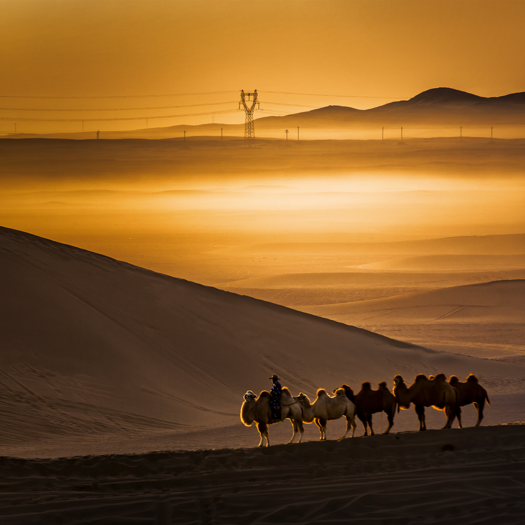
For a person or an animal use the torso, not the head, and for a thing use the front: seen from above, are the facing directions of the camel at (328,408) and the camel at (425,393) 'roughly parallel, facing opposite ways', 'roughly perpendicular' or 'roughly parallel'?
roughly parallel

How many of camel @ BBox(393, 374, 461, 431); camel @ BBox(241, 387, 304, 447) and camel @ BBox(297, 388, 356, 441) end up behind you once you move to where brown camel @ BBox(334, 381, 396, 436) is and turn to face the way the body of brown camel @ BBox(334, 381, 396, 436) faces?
1

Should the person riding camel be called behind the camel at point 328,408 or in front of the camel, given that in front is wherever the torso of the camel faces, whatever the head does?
in front

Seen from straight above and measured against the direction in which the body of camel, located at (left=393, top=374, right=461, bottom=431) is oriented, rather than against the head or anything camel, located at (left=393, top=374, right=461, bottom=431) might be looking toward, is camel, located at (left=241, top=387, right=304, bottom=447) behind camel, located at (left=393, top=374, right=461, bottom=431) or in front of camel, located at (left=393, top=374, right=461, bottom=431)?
in front

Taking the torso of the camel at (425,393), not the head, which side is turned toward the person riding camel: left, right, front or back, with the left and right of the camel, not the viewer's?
front

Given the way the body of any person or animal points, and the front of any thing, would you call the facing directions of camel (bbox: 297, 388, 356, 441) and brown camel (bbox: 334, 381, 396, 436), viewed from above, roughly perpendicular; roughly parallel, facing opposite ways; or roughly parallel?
roughly parallel

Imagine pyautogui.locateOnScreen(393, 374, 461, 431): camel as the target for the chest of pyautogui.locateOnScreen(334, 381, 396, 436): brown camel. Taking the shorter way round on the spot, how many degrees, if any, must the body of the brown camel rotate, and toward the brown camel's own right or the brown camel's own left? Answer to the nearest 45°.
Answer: approximately 180°

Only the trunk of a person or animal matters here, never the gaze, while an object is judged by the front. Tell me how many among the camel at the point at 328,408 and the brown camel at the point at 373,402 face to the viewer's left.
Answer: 2

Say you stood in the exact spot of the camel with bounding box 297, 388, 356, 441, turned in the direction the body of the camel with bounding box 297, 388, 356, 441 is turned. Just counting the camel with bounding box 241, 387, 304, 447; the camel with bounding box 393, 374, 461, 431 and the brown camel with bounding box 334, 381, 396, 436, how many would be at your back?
2

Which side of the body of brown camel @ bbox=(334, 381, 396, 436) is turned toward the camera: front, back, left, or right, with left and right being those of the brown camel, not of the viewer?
left

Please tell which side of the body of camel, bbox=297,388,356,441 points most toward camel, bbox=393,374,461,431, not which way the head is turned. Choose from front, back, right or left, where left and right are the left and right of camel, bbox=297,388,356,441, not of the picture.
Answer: back

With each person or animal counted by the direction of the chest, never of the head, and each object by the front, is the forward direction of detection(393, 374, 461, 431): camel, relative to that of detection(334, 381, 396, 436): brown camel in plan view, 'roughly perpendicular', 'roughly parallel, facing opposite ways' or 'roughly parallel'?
roughly parallel

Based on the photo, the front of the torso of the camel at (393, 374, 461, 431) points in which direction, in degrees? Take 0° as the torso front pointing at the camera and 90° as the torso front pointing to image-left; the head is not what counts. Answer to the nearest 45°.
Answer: approximately 90°

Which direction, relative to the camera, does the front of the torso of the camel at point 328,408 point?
to the viewer's left

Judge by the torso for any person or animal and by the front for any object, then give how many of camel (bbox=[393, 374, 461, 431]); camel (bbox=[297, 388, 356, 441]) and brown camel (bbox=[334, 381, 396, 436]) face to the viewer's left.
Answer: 3
